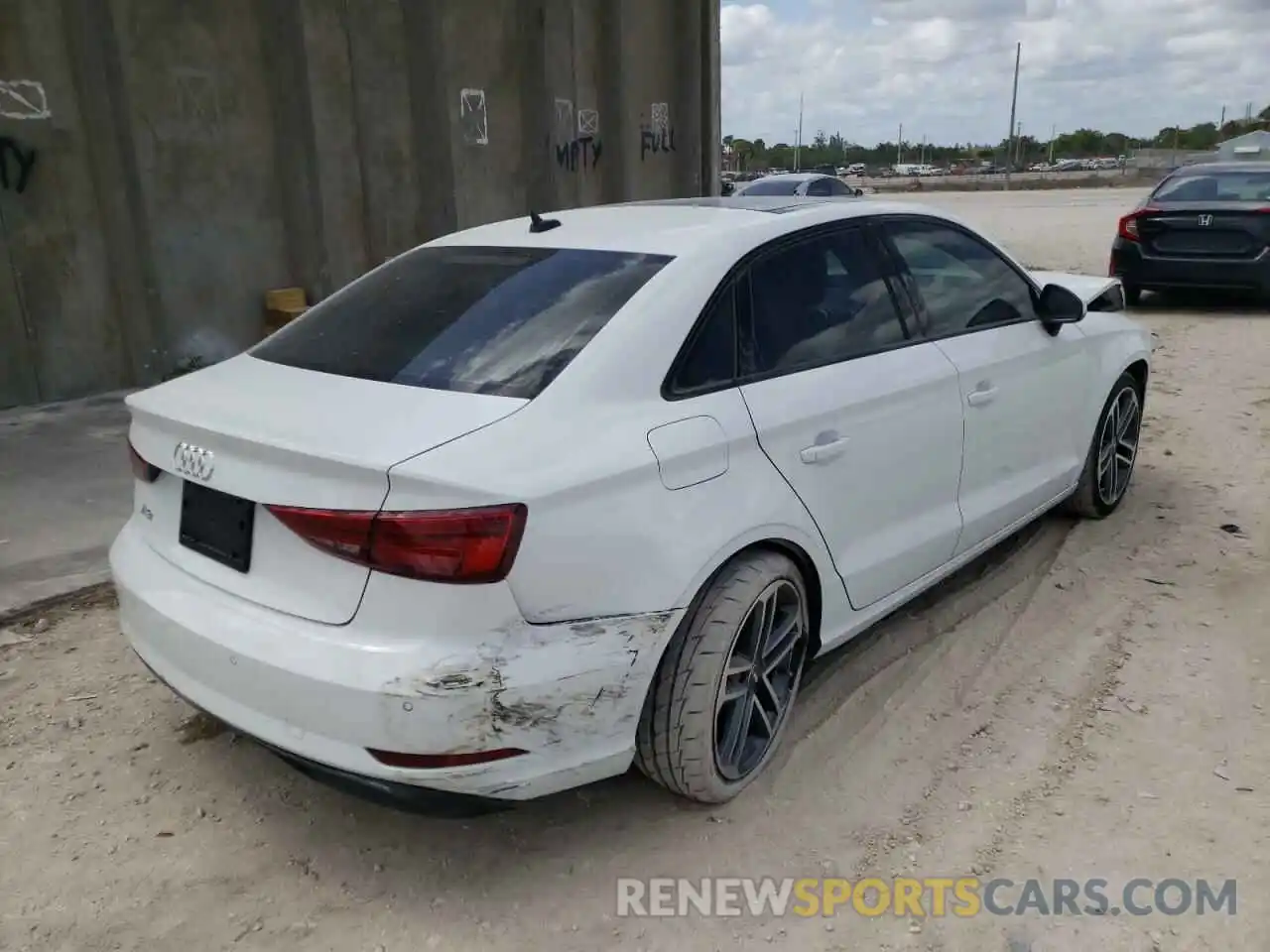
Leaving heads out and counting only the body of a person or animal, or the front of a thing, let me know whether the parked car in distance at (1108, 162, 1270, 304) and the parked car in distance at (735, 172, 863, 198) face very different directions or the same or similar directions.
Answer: same or similar directions

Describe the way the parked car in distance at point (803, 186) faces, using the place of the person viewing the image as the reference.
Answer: facing away from the viewer and to the right of the viewer

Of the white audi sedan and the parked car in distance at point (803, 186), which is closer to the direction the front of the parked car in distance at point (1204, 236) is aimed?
the parked car in distance

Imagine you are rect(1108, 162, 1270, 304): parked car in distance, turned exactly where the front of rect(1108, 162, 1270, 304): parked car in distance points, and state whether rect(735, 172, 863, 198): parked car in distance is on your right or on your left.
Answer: on your left

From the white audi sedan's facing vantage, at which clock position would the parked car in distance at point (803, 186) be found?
The parked car in distance is roughly at 11 o'clock from the white audi sedan.

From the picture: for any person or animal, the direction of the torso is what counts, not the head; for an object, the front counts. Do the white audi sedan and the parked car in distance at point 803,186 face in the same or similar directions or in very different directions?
same or similar directions

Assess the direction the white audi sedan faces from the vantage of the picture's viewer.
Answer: facing away from the viewer and to the right of the viewer

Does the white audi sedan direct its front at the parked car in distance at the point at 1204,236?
yes

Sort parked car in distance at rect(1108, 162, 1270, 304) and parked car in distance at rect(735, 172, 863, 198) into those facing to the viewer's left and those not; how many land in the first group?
0

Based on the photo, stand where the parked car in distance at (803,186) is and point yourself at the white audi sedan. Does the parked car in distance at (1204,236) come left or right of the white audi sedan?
left

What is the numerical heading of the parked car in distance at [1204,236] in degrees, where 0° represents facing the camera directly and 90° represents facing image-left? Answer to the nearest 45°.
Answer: approximately 180°

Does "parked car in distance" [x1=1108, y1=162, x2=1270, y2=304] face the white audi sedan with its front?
no

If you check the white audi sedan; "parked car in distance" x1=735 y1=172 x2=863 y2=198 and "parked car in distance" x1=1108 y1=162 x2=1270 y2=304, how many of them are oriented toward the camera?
0

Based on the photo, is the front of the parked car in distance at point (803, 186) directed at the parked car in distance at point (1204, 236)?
no

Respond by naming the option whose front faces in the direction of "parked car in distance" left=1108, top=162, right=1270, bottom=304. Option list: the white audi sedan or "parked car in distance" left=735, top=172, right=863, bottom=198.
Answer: the white audi sedan
